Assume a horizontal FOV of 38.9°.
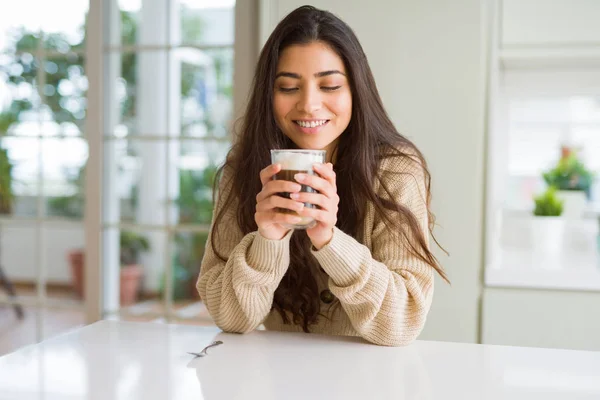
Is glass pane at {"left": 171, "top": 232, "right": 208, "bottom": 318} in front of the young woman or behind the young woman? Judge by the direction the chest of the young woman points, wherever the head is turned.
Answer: behind

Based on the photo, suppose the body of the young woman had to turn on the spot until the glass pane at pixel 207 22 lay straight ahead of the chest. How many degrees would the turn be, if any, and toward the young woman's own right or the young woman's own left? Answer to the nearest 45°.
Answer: approximately 180°

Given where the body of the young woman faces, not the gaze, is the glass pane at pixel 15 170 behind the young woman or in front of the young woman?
behind

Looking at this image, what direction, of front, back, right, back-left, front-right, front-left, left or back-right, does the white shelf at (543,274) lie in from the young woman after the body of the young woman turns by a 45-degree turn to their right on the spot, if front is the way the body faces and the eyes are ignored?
back

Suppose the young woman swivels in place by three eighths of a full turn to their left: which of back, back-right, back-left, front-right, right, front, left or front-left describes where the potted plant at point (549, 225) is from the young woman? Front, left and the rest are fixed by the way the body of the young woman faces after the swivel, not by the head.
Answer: front

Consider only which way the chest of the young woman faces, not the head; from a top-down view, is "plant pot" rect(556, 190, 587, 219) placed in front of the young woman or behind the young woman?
behind

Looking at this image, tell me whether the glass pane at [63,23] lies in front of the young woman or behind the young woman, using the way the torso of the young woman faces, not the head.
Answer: behind

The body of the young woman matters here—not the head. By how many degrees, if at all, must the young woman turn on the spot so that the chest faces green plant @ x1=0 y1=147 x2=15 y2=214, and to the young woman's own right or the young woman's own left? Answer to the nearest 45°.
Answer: approximately 135° to the young woman's own right

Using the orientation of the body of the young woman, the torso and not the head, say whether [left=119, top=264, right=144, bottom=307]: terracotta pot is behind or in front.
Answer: behind

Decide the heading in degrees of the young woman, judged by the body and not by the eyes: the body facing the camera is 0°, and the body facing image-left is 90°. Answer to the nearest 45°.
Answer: approximately 0°
